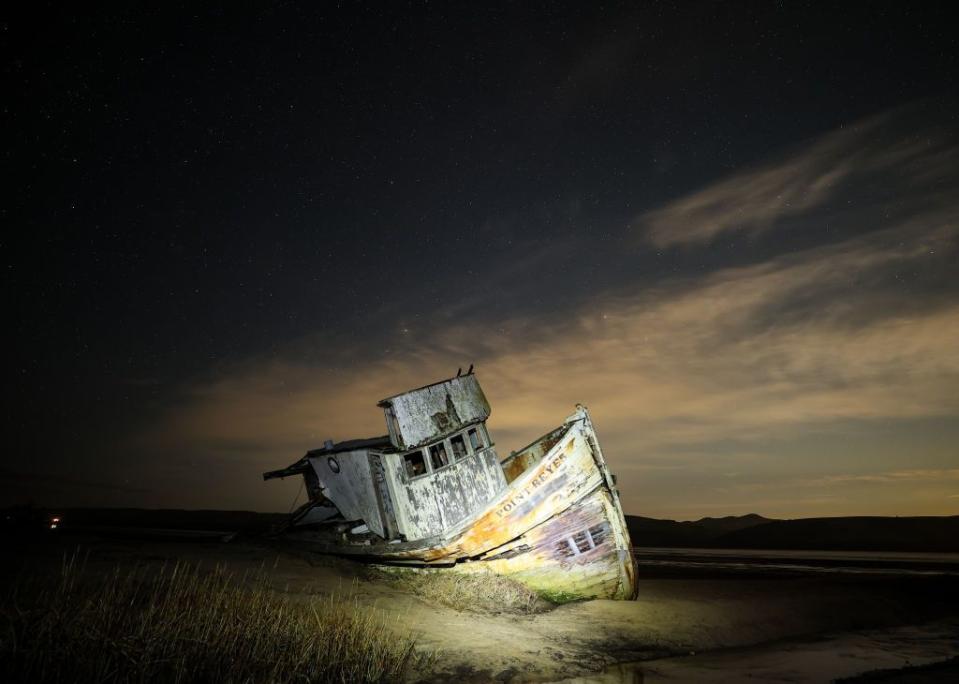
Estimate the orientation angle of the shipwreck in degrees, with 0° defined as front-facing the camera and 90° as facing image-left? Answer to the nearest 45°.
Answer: approximately 315°
